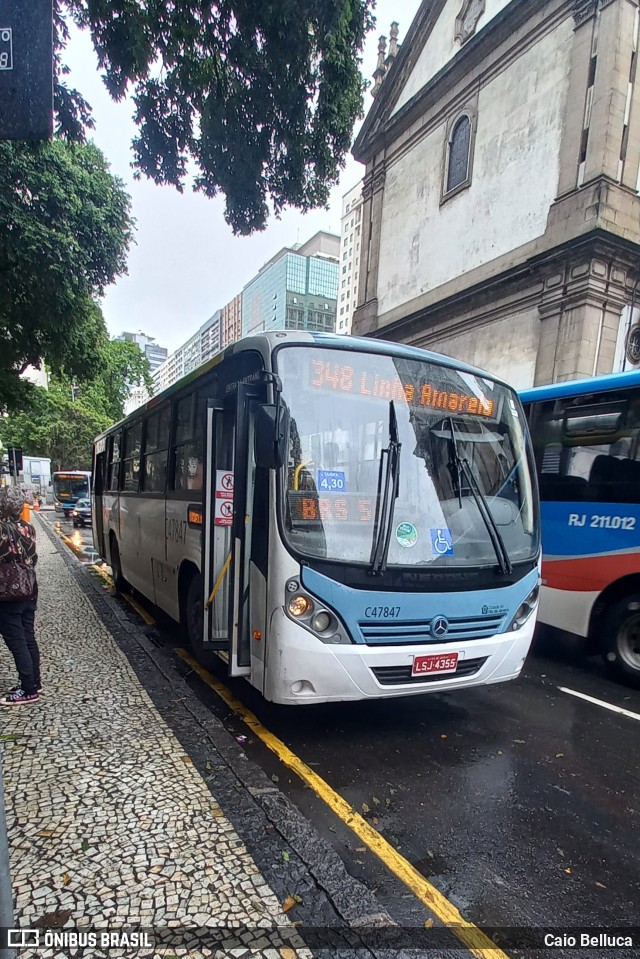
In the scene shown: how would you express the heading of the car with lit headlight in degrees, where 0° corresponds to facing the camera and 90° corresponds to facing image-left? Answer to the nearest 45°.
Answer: approximately 0°

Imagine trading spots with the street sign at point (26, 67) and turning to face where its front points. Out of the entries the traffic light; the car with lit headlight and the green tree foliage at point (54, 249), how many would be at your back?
3

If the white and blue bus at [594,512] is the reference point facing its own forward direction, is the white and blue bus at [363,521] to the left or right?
on its right

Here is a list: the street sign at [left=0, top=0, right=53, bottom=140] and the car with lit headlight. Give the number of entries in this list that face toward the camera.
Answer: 2

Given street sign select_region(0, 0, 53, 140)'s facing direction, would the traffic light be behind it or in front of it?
behind

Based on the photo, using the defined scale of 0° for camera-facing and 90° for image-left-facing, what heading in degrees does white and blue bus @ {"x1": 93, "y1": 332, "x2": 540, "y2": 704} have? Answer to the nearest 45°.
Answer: approximately 315°
